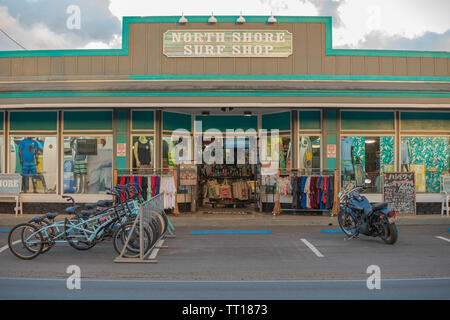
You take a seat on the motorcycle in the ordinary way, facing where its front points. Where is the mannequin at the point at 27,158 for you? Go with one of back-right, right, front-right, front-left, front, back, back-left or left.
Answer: front-left

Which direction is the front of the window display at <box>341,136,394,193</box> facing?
toward the camera

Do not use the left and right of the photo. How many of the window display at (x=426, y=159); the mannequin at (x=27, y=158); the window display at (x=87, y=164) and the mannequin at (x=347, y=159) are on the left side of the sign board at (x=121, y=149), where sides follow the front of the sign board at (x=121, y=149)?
2

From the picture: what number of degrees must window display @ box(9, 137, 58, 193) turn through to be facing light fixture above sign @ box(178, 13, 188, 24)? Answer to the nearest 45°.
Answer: approximately 45° to its left

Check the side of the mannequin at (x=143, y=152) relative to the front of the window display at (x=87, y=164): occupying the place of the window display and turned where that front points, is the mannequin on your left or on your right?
on your left

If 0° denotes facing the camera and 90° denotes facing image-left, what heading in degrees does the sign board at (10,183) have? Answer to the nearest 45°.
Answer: approximately 0°

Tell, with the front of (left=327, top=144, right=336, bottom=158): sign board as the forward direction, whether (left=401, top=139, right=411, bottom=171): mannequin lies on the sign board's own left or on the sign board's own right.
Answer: on the sign board's own left

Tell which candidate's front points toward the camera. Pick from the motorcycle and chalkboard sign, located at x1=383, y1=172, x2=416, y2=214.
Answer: the chalkboard sign

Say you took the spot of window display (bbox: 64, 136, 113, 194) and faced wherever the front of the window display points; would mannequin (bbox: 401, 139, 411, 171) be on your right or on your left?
on your left

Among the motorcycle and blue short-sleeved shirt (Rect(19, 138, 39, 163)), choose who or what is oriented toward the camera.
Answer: the blue short-sleeved shirt

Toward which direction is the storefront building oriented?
toward the camera

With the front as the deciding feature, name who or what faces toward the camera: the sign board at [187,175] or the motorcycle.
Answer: the sign board

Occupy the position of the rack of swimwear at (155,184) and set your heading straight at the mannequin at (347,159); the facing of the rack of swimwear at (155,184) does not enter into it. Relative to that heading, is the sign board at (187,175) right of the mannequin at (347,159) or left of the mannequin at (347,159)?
left

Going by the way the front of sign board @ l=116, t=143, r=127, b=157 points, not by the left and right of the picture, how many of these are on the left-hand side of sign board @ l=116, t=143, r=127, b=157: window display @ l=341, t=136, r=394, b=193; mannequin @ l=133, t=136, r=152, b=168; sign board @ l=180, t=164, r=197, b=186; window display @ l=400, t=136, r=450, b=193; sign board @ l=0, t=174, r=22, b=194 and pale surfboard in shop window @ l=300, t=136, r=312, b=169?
5

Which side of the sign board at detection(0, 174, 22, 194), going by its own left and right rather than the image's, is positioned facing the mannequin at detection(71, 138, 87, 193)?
left

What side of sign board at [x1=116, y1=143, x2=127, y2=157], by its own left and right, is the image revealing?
front
